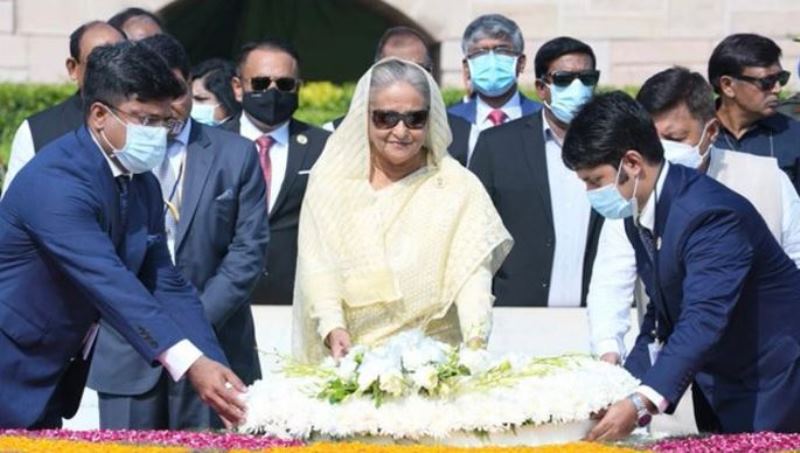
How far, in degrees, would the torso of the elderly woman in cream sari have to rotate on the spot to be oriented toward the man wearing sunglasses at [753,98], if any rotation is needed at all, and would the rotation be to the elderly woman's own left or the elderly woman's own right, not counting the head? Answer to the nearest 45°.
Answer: approximately 135° to the elderly woman's own left

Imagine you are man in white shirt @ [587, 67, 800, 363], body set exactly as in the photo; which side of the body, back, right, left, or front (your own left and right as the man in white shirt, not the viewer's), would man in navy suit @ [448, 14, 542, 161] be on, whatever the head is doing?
right

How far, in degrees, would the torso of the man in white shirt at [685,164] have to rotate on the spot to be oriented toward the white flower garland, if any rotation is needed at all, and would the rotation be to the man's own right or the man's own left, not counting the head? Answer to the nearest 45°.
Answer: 0° — they already face it

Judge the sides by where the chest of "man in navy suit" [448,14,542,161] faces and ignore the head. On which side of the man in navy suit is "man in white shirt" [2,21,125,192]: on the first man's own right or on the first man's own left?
on the first man's own right

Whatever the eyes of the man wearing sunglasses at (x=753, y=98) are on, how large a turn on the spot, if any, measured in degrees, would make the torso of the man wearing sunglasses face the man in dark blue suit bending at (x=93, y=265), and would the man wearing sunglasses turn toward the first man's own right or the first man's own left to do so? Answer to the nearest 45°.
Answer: approximately 90° to the first man's own right

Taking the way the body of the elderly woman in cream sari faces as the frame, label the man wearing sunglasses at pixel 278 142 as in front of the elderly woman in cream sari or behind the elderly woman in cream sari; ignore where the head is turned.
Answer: behind
